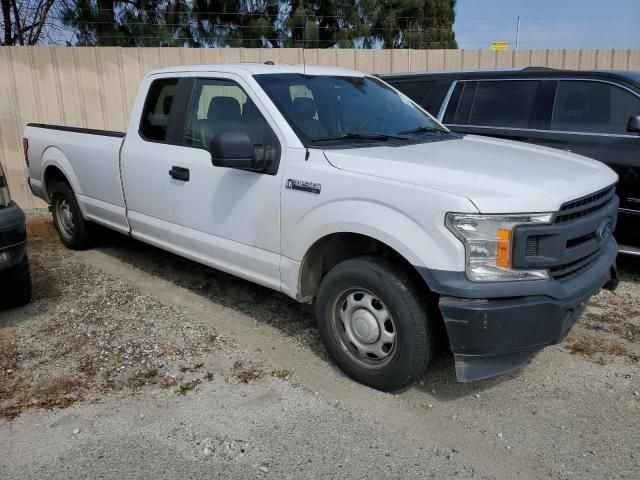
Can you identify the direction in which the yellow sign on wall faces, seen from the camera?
facing the viewer

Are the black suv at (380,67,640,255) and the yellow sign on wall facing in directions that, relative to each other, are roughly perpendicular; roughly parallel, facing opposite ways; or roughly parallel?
roughly perpendicular

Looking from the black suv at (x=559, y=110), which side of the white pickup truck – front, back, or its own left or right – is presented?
left

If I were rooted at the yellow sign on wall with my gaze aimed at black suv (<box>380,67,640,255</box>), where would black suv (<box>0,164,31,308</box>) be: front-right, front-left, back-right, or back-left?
front-right

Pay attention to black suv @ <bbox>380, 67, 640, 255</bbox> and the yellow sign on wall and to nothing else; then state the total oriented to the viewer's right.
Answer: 1

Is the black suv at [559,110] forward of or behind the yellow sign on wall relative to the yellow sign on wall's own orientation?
forward

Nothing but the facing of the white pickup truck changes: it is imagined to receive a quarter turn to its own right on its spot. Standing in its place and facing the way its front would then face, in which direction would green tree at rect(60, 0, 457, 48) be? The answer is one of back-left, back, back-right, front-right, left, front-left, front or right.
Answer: back-right

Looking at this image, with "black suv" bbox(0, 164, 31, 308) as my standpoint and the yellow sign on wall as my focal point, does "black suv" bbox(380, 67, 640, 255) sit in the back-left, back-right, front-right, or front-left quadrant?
front-right

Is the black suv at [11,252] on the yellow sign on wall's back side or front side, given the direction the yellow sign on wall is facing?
on the front side

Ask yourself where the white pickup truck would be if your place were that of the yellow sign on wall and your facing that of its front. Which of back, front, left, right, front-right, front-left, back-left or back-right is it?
front

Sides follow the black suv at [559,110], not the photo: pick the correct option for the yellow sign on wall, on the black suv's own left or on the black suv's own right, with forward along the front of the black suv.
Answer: on the black suv's own left

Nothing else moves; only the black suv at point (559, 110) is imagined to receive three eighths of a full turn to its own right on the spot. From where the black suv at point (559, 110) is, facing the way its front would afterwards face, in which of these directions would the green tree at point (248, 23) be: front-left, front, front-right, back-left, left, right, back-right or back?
right

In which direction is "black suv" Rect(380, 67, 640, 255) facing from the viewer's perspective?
to the viewer's right

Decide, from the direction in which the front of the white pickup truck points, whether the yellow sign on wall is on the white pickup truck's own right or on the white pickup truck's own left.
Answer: on the white pickup truck's own left

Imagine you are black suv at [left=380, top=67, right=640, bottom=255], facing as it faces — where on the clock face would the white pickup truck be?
The white pickup truck is roughly at 4 o'clock from the black suv.

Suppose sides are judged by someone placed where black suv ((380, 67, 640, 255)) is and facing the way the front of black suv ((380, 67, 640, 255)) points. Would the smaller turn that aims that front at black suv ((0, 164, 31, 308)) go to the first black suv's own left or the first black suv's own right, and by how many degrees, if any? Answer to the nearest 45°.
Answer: approximately 135° to the first black suv's own right
